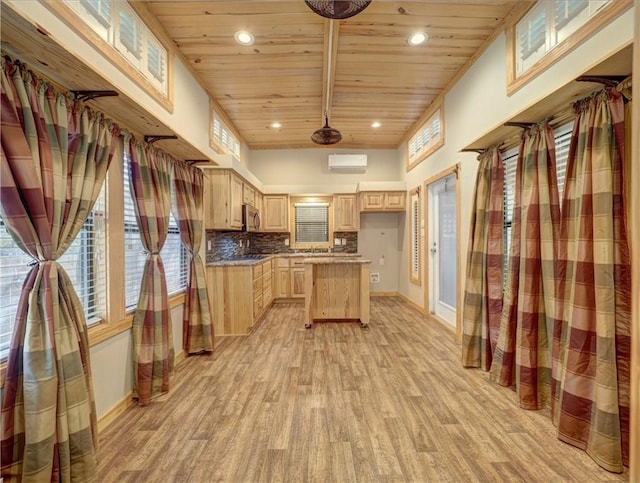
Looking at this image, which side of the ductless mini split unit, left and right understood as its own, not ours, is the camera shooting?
front

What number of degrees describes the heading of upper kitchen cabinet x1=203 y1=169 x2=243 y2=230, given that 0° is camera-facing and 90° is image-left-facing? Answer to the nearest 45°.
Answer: approximately 270°

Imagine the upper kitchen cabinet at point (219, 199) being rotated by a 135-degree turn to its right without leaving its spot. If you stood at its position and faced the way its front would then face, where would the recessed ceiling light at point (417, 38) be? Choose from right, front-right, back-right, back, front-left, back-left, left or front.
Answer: left

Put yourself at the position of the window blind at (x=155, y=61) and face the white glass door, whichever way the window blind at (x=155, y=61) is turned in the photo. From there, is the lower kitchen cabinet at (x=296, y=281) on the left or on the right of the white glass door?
left

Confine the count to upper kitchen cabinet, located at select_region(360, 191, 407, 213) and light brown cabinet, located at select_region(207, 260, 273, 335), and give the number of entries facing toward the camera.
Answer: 1

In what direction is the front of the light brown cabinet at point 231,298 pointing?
to the viewer's right

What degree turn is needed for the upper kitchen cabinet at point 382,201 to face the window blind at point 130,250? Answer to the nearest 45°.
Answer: approximately 45° to its right

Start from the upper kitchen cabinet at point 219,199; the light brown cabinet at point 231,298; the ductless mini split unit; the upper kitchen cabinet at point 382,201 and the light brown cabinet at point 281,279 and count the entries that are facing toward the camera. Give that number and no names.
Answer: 3

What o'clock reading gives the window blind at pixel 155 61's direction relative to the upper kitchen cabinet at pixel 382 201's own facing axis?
The window blind is roughly at 1 o'clock from the upper kitchen cabinet.

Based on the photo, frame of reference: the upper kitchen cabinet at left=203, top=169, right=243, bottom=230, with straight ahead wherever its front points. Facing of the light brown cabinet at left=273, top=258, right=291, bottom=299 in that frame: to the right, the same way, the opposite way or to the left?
to the right

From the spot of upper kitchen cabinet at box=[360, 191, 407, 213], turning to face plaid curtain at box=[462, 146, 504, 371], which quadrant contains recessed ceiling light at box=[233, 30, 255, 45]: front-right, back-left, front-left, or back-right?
front-right

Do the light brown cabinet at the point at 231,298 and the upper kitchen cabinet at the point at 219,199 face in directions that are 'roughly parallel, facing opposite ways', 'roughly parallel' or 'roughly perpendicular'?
roughly parallel

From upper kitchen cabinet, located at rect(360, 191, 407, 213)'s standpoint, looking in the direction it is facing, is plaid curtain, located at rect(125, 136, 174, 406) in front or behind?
in front

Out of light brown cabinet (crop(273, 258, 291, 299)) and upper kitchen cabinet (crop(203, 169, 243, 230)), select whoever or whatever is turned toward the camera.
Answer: the light brown cabinet

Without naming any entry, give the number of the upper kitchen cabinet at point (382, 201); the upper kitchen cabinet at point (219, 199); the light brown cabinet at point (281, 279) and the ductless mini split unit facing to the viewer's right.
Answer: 1

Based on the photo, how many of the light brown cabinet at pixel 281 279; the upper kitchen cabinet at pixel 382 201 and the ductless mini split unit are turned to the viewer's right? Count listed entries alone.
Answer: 0

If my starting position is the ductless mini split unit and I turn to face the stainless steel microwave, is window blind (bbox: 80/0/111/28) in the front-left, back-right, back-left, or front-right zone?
front-left

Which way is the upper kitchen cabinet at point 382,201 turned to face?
toward the camera

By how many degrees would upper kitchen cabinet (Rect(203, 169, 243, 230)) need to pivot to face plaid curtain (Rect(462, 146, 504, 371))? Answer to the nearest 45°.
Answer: approximately 45° to its right
